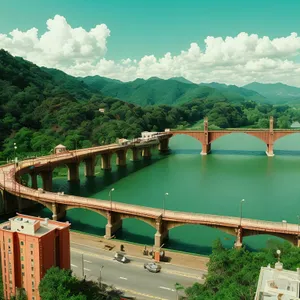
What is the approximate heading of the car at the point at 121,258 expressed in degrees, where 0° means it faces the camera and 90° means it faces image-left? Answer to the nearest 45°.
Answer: approximately 315°

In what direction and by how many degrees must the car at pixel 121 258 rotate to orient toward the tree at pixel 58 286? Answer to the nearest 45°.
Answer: approximately 90° to its right
